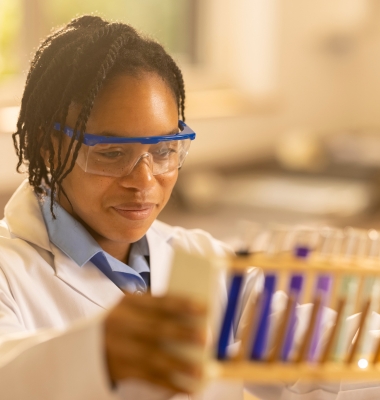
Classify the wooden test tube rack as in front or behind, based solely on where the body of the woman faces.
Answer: in front

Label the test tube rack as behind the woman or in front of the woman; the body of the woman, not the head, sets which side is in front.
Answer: in front

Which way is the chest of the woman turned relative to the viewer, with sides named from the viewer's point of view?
facing the viewer and to the right of the viewer

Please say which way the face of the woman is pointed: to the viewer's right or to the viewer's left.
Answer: to the viewer's right
